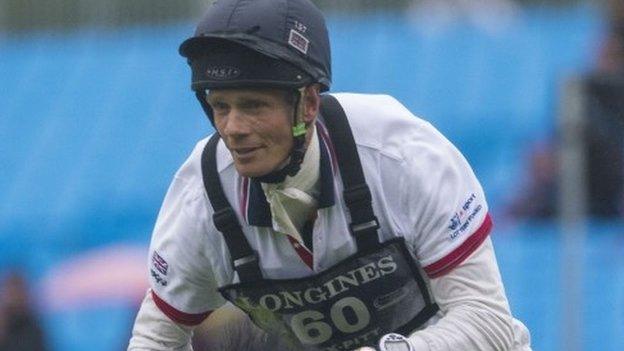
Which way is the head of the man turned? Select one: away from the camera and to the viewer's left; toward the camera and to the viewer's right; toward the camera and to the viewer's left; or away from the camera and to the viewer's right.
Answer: toward the camera and to the viewer's left

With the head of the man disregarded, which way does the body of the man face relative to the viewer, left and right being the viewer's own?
facing the viewer and to the left of the viewer

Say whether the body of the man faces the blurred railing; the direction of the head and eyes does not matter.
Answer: no
